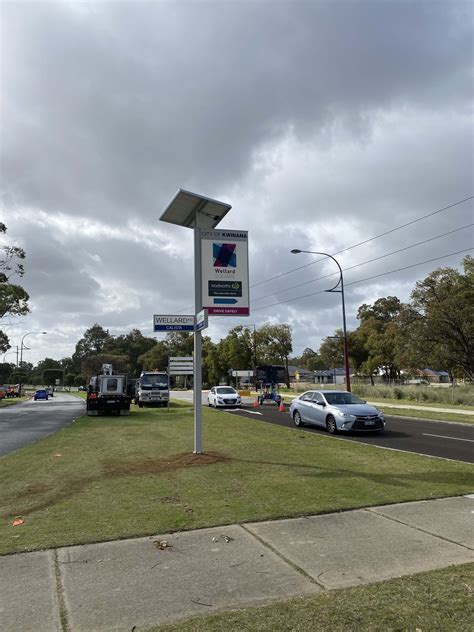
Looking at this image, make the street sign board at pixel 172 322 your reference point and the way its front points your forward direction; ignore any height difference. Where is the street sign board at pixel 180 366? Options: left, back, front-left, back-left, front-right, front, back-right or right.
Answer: back

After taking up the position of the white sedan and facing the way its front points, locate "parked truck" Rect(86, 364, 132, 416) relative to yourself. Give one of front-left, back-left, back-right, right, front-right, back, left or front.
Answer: right

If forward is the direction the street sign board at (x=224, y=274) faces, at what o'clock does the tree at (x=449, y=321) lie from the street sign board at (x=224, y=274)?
The tree is roughly at 7 o'clock from the street sign board.

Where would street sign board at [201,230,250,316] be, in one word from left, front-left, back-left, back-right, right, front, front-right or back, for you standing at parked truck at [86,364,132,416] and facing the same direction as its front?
back

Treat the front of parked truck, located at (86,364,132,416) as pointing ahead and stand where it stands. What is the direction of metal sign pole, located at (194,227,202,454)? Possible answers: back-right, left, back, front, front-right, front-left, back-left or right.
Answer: back

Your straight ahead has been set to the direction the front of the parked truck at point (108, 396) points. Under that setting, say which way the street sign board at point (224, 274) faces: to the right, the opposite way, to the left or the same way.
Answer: the opposite way

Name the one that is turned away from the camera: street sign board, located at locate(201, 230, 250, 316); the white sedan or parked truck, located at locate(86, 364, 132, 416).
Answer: the parked truck

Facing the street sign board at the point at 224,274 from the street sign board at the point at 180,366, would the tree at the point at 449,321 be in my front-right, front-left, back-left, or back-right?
back-left

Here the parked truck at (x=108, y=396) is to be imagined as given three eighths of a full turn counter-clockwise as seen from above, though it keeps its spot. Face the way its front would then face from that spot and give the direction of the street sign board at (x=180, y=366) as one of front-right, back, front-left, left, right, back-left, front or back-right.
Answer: back-left

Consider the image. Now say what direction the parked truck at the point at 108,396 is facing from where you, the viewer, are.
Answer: facing away from the viewer

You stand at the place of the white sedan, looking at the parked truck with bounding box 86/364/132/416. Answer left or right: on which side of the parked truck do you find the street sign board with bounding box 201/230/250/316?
left

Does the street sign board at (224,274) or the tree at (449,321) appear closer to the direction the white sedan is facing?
the street sign board

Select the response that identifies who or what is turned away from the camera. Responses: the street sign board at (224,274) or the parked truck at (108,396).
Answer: the parked truck

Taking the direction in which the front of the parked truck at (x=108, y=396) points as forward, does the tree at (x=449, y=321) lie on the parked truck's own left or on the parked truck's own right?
on the parked truck's own right

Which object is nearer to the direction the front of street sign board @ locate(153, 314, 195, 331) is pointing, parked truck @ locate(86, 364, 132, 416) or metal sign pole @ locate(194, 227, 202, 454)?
the metal sign pole
